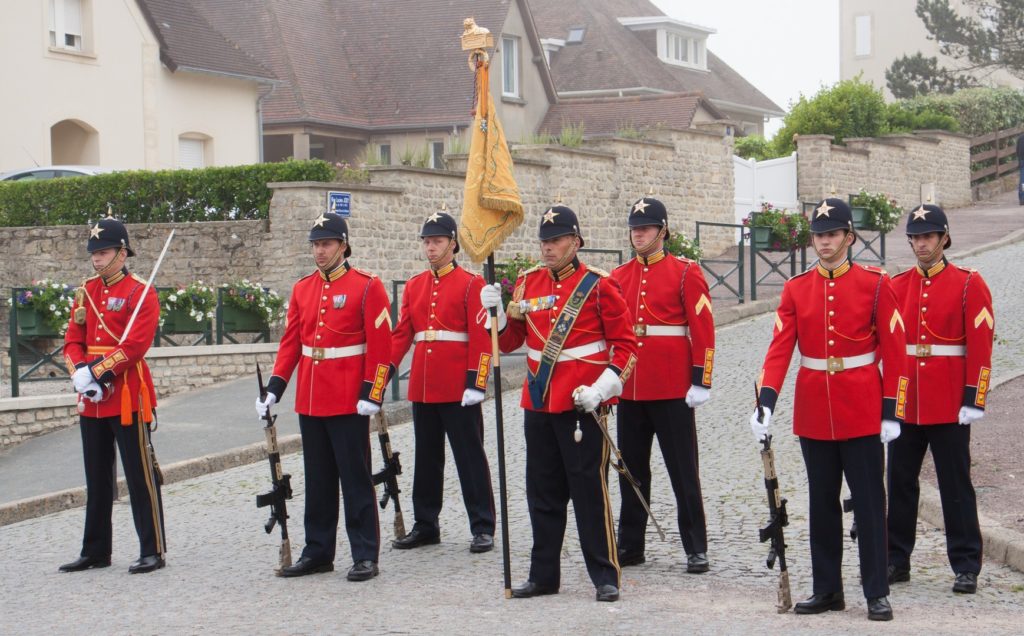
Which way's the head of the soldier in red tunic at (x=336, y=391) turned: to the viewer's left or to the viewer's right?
to the viewer's left

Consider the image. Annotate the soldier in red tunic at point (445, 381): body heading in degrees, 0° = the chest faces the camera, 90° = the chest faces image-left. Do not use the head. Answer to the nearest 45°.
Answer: approximately 45°

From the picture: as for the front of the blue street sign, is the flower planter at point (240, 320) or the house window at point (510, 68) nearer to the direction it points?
the flower planter

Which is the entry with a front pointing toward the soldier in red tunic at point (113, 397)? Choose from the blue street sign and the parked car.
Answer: the blue street sign

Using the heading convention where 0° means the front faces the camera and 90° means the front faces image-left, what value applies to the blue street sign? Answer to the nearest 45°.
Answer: approximately 0°

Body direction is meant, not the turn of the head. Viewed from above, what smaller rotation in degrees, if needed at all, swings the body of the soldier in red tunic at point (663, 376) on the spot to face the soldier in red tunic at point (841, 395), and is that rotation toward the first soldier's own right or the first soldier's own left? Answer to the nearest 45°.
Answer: approximately 90° to the first soldier's own left
